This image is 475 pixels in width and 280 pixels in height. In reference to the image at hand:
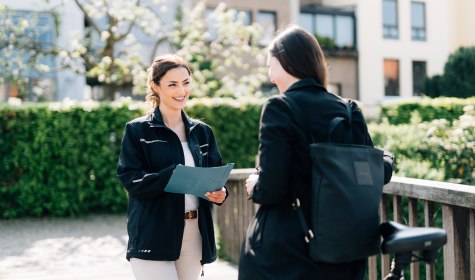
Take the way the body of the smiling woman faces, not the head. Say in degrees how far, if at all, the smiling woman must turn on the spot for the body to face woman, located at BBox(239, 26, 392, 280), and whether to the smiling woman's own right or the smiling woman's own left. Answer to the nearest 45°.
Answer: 0° — they already face them

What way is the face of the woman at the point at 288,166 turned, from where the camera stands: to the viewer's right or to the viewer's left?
to the viewer's left

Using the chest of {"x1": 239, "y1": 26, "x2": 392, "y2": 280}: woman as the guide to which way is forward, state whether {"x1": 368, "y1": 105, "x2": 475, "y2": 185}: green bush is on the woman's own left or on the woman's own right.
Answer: on the woman's own right

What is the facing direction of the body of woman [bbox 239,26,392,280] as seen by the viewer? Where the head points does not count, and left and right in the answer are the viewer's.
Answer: facing away from the viewer and to the left of the viewer

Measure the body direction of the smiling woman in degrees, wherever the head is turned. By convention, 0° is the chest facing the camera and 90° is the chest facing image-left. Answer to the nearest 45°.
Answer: approximately 315°

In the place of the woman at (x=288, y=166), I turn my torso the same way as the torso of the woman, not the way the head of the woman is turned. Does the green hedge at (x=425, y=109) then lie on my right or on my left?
on my right

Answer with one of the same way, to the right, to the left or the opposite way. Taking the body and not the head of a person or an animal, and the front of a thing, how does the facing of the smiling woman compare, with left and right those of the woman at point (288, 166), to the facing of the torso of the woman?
the opposite way

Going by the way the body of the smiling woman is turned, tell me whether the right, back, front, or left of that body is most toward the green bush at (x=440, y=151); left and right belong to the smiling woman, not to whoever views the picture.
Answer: left

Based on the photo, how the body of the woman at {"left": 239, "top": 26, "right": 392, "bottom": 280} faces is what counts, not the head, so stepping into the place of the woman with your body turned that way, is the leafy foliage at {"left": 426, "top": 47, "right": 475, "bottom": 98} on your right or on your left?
on your right
